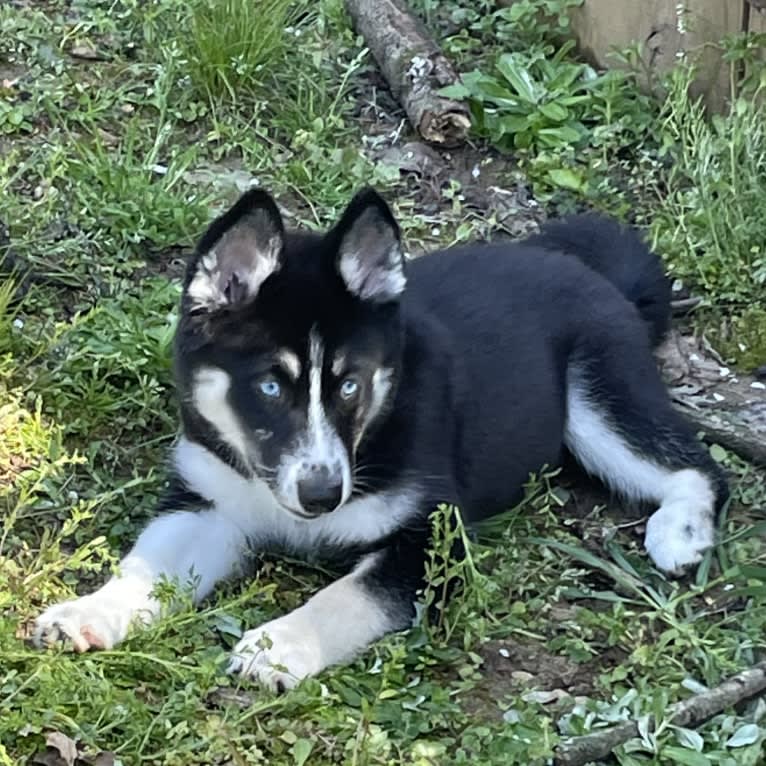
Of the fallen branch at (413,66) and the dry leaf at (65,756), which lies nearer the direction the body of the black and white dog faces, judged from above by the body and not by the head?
the dry leaf

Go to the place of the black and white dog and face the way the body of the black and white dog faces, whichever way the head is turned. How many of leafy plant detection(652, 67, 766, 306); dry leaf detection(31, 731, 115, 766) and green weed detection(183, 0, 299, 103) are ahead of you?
1

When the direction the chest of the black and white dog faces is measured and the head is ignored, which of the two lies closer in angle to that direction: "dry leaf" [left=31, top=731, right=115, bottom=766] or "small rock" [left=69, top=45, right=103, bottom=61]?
the dry leaf

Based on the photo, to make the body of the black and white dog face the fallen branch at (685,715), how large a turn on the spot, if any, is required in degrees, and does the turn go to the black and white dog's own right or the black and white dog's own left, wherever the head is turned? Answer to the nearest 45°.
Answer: approximately 90° to the black and white dog's own left

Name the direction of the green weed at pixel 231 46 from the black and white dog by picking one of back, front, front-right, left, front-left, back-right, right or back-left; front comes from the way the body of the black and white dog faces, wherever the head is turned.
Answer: back-right

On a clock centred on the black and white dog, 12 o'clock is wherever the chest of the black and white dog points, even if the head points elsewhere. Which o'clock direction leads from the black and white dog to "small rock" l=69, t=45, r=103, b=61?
The small rock is roughly at 4 o'clock from the black and white dog.

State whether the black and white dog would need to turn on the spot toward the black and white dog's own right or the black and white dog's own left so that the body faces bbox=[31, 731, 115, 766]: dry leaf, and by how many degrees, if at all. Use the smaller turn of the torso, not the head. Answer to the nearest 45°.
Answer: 0° — it already faces it

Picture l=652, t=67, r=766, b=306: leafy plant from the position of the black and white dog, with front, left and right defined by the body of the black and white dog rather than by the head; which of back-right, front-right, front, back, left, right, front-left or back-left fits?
back

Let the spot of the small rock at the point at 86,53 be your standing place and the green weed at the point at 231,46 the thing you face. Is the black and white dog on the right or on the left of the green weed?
right

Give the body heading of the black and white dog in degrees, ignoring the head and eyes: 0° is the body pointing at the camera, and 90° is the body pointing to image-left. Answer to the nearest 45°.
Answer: approximately 45°
